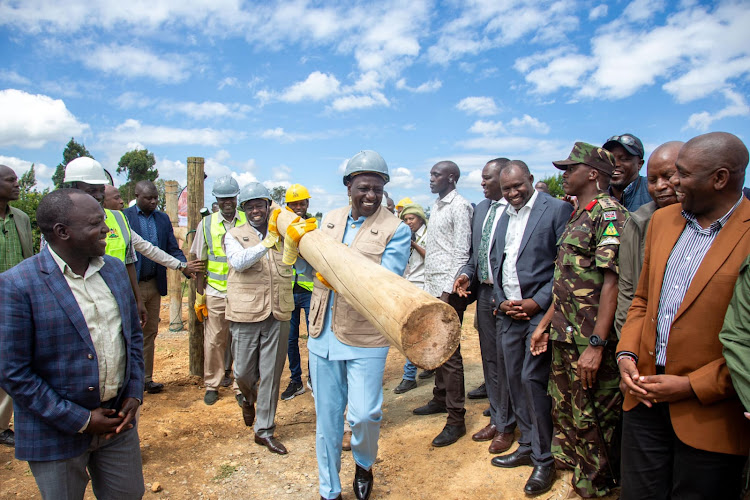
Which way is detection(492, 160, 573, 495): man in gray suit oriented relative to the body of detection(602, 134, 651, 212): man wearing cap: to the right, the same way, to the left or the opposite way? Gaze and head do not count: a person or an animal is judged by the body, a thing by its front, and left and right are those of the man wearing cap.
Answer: the same way

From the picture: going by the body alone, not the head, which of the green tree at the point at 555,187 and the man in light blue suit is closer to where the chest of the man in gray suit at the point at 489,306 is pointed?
the man in light blue suit

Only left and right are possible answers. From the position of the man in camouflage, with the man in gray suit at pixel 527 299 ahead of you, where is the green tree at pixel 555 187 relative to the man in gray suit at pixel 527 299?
right

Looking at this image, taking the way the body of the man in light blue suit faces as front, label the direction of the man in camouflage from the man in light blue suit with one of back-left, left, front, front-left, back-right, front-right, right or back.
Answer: left

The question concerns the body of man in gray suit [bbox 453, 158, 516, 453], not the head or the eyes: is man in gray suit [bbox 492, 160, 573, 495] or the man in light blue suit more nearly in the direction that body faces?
the man in light blue suit

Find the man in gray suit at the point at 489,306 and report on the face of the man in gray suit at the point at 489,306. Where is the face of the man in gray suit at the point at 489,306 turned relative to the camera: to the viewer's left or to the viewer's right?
to the viewer's left

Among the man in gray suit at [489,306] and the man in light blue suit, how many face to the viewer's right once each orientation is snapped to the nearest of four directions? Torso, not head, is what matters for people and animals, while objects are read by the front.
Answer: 0

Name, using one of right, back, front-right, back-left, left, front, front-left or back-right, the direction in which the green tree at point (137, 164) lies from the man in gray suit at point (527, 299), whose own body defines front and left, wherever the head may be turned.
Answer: right

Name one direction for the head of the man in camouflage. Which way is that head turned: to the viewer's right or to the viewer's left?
to the viewer's left

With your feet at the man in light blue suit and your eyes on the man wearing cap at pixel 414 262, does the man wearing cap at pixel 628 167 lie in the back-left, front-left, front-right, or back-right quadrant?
front-right

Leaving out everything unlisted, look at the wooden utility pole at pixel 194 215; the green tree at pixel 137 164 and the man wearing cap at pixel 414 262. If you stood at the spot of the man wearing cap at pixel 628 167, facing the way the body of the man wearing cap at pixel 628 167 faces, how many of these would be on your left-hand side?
0

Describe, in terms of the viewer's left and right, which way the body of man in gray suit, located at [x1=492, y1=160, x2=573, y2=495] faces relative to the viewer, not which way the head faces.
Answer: facing the viewer and to the left of the viewer

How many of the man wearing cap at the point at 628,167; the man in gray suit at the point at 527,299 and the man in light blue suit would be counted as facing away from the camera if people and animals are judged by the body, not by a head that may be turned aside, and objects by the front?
0

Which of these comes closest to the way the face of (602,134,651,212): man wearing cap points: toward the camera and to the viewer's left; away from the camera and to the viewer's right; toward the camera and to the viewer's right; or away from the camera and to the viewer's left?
toward the camera and to the viewer's left

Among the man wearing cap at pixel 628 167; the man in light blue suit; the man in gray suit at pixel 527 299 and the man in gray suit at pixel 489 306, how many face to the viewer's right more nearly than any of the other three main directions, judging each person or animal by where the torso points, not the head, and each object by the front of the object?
0

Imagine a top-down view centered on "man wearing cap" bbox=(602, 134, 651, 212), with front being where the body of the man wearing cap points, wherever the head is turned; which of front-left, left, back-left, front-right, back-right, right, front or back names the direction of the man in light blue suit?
front

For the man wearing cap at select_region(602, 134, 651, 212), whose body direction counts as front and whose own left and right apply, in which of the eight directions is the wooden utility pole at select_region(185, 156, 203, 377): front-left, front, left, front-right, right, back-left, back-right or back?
front-right

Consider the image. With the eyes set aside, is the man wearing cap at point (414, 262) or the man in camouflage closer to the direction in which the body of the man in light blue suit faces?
the man in camouflage

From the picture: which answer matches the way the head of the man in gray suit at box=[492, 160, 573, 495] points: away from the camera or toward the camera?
toward the camera

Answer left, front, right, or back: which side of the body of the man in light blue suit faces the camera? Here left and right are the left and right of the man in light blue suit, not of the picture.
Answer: front
